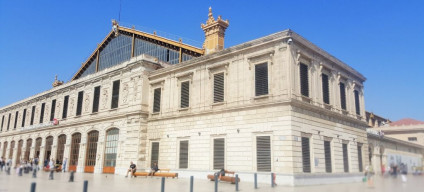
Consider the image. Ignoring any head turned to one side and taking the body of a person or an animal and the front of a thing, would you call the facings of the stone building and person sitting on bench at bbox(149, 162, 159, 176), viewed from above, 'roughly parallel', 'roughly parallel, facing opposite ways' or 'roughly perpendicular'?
roughly parallel

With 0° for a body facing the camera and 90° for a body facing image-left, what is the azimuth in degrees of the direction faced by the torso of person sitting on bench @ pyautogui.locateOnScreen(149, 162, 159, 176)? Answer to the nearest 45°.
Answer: approximately 45°

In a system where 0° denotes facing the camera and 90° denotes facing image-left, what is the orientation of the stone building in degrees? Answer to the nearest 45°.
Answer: approximately 45°

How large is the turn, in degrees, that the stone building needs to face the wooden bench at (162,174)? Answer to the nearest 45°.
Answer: approximately 45° to its right

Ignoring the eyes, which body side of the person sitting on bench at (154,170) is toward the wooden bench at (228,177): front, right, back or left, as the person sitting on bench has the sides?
left

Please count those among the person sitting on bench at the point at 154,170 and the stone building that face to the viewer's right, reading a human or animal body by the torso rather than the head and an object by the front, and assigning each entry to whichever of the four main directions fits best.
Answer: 0

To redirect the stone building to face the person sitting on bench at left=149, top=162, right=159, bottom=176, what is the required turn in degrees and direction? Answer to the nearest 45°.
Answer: approximately 45° to its left
